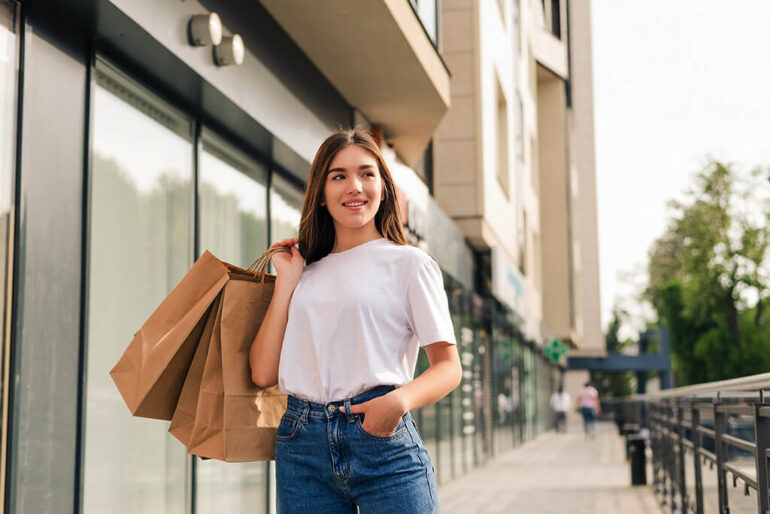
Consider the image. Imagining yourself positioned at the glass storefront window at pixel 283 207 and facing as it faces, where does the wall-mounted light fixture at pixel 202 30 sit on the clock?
The wall-mounted light fixture is roughly at 2 o'clock from the glass storefront window.

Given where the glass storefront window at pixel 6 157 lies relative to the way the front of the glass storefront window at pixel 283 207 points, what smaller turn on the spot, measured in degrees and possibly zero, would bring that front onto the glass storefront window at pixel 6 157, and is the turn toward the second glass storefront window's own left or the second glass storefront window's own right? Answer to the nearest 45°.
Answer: approximately 45° to the second glass storefront window's own right

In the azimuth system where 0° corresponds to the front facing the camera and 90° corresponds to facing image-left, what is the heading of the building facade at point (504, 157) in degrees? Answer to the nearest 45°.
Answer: approximately 315°

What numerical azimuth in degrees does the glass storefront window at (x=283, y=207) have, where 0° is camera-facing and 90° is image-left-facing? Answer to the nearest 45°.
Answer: approximately 315°

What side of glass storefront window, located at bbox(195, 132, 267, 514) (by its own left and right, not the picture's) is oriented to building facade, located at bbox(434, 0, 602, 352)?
left

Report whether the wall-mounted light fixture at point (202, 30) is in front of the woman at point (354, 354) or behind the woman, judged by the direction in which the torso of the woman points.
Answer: behind

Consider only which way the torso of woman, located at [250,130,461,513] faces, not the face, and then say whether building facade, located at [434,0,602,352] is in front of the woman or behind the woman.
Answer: behind

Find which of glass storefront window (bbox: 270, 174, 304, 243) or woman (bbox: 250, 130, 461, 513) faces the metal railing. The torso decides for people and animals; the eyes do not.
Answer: the glass storefront window

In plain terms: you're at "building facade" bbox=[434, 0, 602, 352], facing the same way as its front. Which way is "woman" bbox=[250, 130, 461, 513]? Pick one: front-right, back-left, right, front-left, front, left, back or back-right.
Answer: front-right

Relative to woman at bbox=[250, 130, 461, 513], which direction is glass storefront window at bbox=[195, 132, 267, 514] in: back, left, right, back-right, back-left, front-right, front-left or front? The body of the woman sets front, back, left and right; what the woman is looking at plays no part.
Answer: back
